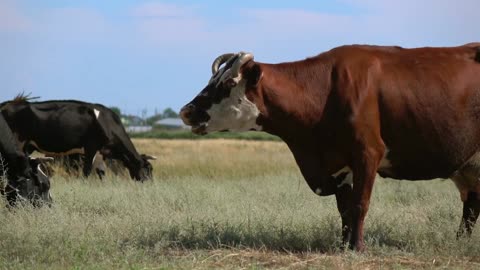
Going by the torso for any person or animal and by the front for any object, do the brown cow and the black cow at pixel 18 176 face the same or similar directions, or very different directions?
very different directions

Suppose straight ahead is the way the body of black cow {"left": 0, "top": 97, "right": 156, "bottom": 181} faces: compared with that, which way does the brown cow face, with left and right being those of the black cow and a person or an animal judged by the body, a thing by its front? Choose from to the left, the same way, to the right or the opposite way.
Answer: the opposite way

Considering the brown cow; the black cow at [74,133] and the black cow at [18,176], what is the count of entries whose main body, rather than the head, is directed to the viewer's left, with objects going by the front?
1

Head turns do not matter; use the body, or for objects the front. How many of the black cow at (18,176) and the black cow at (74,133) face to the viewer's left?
0

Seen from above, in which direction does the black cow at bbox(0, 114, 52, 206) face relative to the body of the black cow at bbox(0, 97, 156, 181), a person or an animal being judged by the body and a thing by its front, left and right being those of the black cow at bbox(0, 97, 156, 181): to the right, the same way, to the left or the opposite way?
the same way

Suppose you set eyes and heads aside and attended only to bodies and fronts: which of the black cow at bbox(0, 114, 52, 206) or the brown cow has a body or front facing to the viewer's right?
the black cow

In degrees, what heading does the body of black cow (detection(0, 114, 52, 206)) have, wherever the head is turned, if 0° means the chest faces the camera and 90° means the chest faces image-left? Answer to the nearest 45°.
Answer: approximately 270°

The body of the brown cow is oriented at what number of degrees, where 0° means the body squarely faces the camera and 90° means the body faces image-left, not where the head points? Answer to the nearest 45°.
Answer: approximately 90°

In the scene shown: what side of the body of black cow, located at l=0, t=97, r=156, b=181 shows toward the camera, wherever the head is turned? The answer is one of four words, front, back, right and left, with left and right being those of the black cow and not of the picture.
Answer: right

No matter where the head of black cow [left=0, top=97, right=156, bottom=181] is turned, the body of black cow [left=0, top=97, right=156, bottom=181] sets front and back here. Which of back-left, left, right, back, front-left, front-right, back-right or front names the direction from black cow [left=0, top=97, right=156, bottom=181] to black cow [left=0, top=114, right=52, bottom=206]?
right

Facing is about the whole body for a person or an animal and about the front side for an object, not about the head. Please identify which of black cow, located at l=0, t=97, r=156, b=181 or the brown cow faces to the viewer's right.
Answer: the black cow
